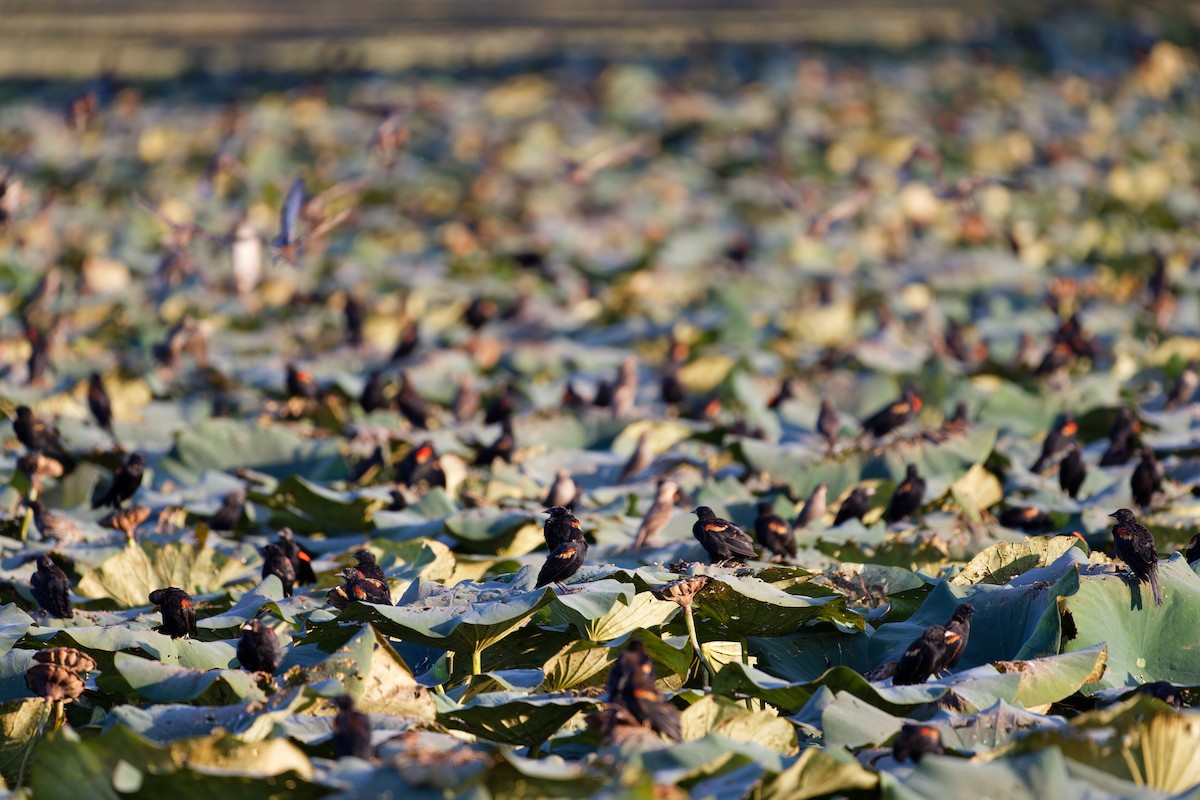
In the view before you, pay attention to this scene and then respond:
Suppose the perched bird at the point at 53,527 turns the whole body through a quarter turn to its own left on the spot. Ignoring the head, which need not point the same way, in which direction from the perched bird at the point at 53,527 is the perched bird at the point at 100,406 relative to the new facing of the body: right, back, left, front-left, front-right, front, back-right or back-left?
back

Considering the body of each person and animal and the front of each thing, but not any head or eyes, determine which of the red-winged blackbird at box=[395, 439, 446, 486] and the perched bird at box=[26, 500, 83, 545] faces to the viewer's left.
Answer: the perched bird

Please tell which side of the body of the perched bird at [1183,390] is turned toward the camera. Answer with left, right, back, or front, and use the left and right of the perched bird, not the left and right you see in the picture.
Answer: right

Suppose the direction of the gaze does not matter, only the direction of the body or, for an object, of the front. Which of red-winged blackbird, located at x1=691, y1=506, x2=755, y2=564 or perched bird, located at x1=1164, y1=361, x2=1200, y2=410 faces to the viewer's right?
the perched bird

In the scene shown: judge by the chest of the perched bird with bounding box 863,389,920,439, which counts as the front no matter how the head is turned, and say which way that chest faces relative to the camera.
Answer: to the viewer's right

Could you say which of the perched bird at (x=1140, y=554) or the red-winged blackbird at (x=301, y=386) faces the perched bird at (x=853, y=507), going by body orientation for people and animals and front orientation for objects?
the perched bird at (x=1140, y=554)

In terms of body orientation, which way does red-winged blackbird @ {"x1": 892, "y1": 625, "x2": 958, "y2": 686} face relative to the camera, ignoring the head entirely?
to the viewer's right

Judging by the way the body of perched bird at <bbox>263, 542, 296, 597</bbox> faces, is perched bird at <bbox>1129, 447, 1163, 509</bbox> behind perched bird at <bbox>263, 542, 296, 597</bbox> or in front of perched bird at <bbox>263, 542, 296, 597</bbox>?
behind

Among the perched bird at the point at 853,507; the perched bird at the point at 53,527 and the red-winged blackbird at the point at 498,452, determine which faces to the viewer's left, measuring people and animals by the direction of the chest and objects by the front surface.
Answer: the perched bird at the point at 53,527
